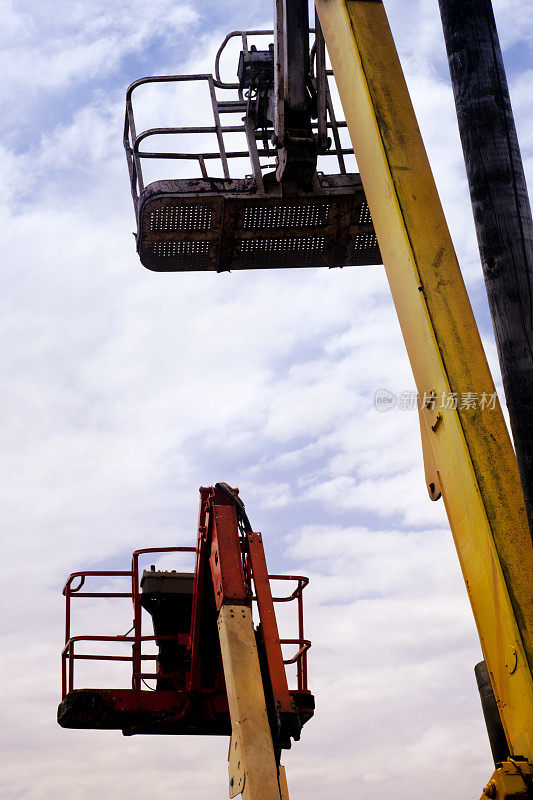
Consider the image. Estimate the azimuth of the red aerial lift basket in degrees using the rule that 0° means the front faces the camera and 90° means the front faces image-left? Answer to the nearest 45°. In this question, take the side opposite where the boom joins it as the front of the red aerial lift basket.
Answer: approximately 180°
